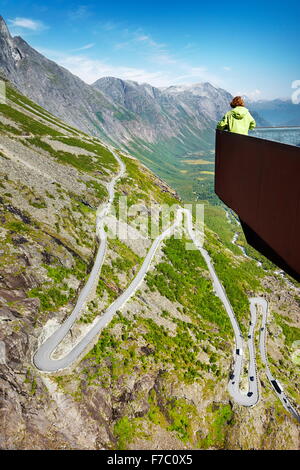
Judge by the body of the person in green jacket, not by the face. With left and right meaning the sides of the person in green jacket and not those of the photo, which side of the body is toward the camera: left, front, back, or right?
back
